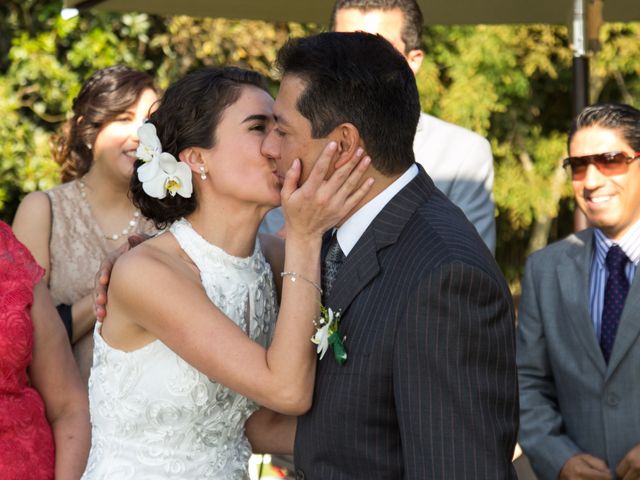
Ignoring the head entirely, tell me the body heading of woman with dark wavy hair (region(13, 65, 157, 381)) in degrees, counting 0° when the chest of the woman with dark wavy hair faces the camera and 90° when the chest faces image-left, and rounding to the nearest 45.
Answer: approximately 315°

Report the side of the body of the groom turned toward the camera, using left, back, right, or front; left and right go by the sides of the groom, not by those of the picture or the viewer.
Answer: left

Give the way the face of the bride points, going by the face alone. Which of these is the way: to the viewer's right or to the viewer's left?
to the viewer's right

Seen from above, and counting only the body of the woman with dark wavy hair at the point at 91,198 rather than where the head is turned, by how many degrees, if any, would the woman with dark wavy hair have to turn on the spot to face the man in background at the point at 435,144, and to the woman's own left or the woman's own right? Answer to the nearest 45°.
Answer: approximately 45° to the woman's own left

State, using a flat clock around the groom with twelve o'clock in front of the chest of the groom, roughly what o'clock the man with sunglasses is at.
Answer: The man with sunglasses is roughly at 4 o'clock from the groom.

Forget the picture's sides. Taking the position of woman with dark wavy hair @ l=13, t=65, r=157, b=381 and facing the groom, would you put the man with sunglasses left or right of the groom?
left

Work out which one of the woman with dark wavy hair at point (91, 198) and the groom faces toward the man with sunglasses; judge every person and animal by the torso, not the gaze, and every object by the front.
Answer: the woman with dark wavy hair

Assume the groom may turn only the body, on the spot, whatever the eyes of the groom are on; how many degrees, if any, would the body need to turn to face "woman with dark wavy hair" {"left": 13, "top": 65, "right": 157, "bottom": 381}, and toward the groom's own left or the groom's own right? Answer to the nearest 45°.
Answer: approximately 45° to the groom's own right

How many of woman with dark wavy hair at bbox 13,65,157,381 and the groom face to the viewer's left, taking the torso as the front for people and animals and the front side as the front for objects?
1
